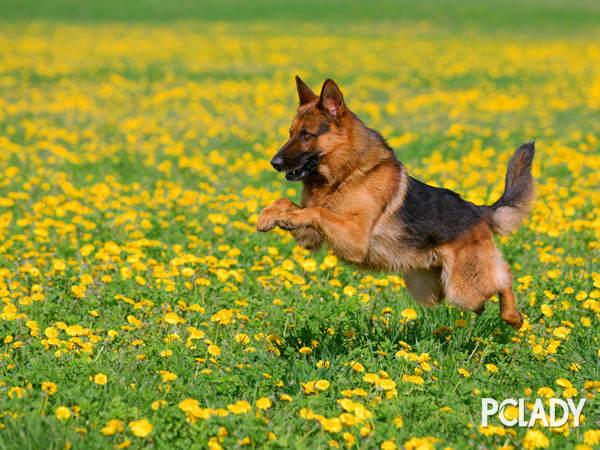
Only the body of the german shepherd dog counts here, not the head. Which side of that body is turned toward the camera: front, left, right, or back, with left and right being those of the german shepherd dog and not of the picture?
left

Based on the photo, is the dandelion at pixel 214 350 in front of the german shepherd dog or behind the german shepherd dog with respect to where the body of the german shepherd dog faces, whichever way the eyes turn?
in front

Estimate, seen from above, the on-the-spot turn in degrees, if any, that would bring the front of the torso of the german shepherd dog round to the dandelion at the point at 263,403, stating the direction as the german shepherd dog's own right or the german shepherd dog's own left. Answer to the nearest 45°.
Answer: approximately 90° to the german shepherd dog's own left

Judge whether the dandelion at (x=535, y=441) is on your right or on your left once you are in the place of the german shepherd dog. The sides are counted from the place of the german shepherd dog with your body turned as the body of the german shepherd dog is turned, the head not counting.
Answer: on your left

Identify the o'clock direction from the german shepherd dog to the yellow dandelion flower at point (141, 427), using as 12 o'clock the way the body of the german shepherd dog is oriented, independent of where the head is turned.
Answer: The yellow dandelion flower is roughly at 10 o'clock from the german shepherd dog.

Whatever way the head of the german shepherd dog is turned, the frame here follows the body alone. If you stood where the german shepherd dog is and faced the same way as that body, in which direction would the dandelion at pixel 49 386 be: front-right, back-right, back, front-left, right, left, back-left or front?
front-left
